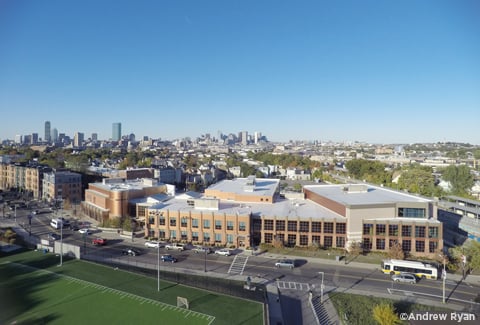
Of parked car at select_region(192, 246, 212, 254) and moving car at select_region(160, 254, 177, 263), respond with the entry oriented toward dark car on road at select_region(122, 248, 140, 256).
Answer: parked car at select_region(192, 246, 212, 254)

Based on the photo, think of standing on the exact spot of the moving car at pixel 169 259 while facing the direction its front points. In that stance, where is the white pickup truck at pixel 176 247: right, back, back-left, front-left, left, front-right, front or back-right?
back-left

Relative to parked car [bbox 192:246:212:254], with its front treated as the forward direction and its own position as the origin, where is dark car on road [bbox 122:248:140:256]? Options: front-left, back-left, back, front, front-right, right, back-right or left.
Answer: front

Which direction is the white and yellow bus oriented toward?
to the viewer's left

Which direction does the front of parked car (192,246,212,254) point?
to the viewer's left

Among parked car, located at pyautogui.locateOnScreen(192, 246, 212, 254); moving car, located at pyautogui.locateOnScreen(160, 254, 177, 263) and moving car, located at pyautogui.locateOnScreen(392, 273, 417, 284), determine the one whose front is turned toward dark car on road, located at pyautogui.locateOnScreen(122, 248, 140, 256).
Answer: parked car, located at pyautogui.locateOnScreen(192, 246, 212, 254)

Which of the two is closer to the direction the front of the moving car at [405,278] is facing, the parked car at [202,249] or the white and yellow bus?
the white and yellow bus

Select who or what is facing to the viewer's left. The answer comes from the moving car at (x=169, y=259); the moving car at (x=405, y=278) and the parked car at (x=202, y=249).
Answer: the parked car at (x=202, y=249)

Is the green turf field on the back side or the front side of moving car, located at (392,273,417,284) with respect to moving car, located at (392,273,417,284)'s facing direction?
on the back side

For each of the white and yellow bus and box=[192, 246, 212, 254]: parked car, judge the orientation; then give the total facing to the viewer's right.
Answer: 0

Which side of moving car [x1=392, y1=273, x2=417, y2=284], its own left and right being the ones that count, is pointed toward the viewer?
right

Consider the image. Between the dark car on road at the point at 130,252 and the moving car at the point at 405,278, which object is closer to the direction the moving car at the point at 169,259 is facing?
the moving car
